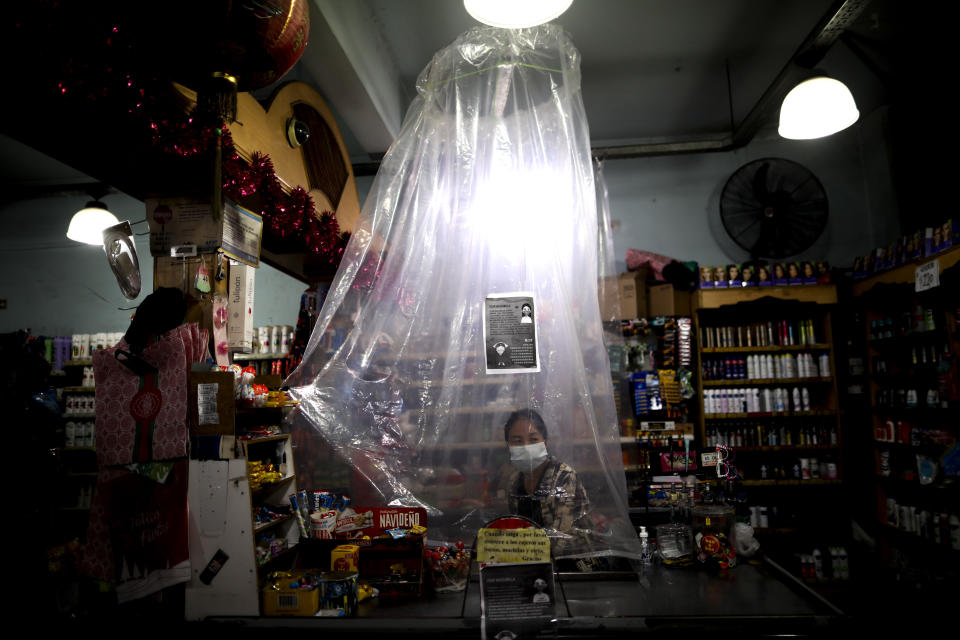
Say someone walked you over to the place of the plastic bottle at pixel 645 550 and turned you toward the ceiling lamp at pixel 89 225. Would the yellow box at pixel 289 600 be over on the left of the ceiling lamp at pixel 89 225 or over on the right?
left

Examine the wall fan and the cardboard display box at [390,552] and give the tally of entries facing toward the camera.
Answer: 2

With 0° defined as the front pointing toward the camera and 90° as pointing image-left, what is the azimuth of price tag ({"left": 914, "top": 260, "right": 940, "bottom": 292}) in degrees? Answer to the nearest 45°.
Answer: approximately 45°

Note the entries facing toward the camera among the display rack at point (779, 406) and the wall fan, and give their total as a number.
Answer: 2

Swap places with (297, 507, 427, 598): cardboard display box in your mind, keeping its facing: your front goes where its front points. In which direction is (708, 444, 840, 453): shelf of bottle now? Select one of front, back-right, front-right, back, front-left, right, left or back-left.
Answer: back-left

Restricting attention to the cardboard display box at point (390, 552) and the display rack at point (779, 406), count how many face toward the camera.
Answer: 2

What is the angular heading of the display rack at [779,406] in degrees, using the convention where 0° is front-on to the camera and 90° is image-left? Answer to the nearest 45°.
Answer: approximately 0°

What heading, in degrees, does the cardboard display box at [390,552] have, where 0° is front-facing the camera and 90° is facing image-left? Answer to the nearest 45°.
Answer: approximately 0°
